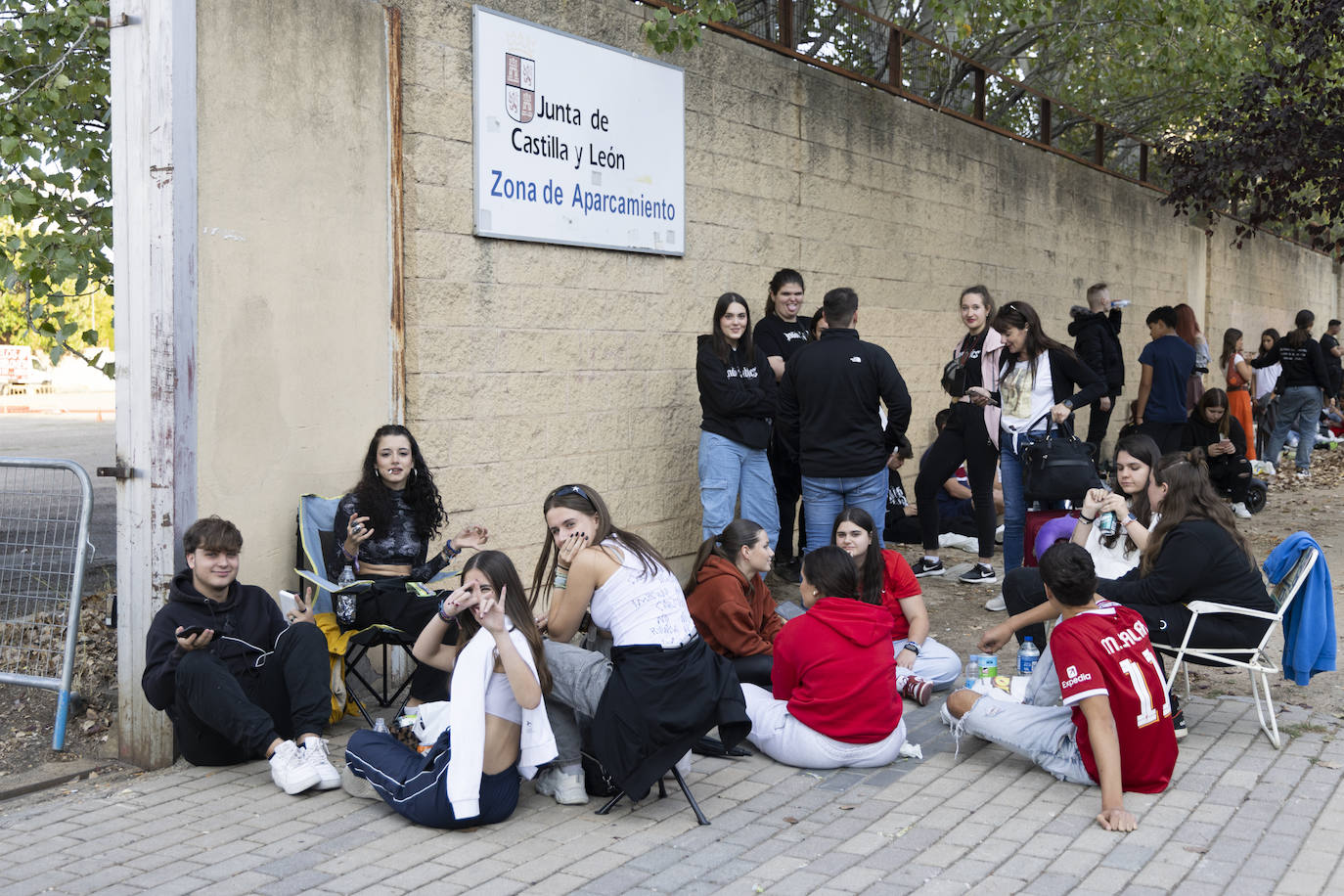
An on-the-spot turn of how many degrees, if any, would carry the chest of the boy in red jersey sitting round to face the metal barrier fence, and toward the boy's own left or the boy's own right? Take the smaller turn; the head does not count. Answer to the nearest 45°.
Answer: approximately 45° to the boy's own left

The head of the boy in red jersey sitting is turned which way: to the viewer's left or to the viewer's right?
to the viewer's left

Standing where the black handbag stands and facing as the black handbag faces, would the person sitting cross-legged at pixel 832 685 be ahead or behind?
ahead

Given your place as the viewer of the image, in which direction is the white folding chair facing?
facing to the left of the viewer

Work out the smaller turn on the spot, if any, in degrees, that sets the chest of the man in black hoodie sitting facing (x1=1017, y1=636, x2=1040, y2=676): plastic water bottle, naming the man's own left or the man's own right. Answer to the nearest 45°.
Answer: approximately 45° to the man's own left

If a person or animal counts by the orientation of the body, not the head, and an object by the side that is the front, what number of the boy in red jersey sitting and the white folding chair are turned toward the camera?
0

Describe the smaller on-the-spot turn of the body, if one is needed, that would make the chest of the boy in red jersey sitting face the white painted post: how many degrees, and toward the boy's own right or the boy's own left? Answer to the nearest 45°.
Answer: approximately 45° to the boy's own left

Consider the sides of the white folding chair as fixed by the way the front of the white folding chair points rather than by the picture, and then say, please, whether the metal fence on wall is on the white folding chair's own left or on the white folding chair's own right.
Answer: on the white folding chair's own right

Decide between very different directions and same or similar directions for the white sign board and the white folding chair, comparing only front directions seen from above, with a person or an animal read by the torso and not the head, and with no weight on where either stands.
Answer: very different directions

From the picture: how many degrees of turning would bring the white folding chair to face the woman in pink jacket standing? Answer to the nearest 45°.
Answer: approximately 45° to its right

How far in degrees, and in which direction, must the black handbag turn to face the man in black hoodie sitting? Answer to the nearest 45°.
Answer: approximately 45° to its right
